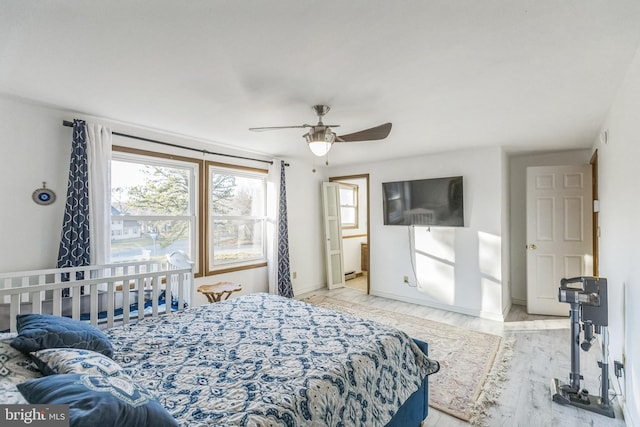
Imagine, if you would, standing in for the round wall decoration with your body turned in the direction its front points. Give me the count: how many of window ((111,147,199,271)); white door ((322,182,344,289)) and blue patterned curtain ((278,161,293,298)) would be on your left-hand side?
3

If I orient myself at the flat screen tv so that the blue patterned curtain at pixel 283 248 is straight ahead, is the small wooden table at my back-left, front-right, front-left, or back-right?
front-left

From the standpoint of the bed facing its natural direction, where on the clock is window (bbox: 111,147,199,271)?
The window is roughly at 10 o'clock from the bed.

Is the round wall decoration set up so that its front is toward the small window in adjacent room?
no

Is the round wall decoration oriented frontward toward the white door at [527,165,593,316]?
no

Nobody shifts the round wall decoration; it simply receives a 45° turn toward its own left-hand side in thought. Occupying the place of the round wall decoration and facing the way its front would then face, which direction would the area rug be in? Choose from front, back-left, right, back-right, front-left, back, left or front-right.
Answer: front

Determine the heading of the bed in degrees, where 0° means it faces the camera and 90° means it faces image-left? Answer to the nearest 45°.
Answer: approximately 225°

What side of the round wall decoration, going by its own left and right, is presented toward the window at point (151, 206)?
left

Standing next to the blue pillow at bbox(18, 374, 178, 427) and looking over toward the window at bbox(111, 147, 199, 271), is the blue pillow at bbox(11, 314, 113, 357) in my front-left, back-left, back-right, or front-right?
front-left

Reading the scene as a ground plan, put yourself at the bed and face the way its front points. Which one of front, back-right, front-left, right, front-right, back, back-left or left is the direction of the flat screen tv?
front

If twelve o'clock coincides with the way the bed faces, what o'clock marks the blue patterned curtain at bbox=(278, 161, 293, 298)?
The blue patterned curtain is roughly at 11 o'clock from the bed.

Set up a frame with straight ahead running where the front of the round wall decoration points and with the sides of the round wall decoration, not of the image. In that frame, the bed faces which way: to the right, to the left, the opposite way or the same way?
to the left
